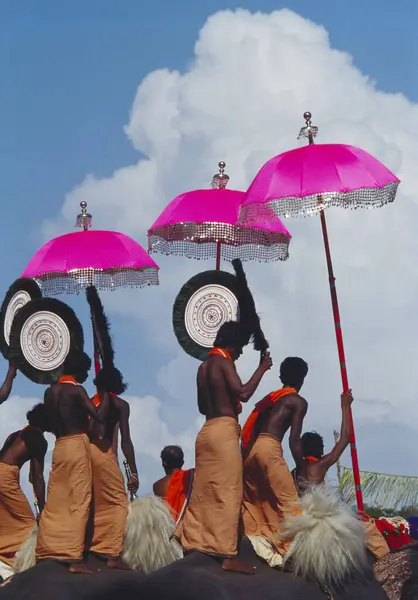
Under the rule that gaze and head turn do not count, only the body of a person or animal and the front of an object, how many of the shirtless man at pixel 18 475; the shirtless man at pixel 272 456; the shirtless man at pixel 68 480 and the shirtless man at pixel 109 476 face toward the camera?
0

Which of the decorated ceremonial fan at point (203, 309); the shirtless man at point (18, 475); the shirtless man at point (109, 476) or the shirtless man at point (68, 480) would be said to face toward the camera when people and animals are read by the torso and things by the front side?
the decorated ceremonial fan

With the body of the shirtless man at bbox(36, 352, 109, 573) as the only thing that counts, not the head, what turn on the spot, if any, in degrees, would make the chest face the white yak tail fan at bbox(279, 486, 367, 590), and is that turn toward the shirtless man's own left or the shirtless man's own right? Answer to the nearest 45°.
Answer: approximately 45° to the shirtless man's own right

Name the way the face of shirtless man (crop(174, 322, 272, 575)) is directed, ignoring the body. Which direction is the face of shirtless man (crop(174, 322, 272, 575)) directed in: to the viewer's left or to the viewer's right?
to the viewer's right

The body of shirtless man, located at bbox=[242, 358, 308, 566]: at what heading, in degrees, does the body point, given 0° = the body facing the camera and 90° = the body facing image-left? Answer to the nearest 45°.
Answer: approximately 225°

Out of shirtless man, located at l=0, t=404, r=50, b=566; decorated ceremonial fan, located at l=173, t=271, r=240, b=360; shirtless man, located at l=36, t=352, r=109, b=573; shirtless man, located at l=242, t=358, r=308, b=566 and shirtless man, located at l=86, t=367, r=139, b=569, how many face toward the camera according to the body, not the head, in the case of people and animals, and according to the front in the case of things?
1

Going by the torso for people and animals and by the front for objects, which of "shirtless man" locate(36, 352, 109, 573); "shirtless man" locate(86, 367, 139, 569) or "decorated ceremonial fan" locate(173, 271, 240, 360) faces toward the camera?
the decorated ceremonial fan

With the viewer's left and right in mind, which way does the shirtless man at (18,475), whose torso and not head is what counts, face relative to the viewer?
facing away from the viewer and to the right of the viewer

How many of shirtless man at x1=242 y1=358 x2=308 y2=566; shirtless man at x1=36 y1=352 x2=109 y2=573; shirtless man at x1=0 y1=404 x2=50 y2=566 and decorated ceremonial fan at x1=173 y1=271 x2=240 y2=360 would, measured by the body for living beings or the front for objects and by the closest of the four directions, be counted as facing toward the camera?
1

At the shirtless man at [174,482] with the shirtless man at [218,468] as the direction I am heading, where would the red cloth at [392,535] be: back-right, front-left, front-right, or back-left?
front-left

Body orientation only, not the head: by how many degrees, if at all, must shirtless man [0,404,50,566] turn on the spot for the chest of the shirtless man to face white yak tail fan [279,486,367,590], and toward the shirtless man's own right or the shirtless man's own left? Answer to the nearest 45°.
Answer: approximately 90° to the shirtless man's own right

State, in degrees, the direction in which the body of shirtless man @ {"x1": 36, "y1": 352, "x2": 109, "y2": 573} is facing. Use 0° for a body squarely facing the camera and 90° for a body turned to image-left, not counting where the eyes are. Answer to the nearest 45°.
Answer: approximately 225°

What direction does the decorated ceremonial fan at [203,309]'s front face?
toward the camera
